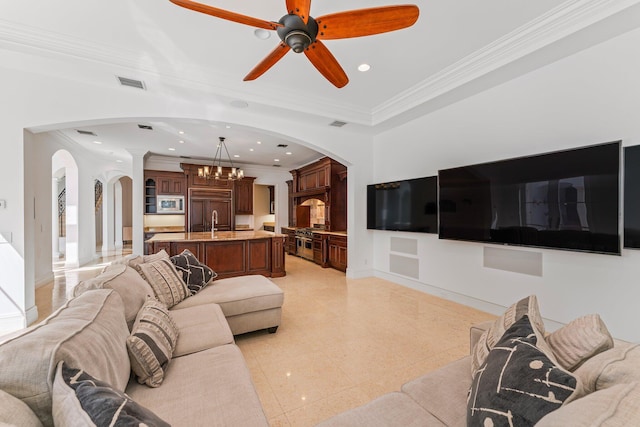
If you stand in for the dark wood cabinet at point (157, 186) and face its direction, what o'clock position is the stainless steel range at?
The stainless steel range is roughly at 10 o'clock from the dark wood cabinet.

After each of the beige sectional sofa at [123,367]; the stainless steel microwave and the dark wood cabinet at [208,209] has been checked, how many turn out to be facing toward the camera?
2

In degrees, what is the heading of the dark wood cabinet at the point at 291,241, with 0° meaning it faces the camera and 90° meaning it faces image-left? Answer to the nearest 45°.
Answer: approximately 45°

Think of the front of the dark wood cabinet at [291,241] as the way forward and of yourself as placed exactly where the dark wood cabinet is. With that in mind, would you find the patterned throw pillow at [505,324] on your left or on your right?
on your left

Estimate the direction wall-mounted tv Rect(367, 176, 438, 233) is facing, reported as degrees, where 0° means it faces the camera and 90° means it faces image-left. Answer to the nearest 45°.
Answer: approximately 45°

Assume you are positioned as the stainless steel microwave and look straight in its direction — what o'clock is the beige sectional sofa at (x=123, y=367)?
The beige sectional sofa is roughly at 12 o'clock from the stainless steel microwave.

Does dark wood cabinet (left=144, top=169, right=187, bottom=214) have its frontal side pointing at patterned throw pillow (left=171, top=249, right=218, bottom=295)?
yes

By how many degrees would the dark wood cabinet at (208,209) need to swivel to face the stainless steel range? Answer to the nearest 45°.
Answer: approximately 45° to its left

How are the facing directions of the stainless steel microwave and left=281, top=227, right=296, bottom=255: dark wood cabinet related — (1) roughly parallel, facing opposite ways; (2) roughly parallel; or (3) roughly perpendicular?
roughly perpendicular

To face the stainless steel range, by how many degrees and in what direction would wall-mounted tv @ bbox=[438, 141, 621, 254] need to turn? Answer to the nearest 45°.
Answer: approximately 45° to its right
